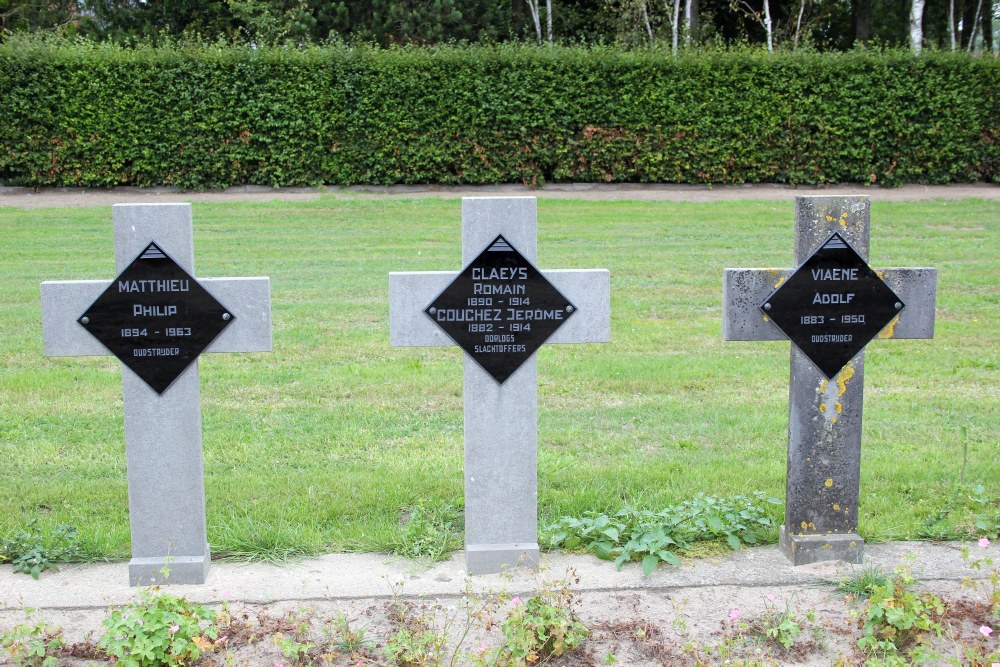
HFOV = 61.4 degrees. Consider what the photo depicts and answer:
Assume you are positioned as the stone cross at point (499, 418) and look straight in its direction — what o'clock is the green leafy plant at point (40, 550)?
The green leafy plant is roughly at 3 o'clock from the stone cross.

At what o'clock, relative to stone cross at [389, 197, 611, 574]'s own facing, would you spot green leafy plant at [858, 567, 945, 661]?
The green leafy plant is roughly at 10 o'clock from the stone cross.

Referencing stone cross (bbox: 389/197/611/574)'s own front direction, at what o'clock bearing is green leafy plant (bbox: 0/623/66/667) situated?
The green leafy plant is roughly at 2 o'clock from the stone cross.

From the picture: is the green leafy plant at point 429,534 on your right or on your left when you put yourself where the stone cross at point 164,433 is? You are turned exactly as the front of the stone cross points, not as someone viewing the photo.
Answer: on your left

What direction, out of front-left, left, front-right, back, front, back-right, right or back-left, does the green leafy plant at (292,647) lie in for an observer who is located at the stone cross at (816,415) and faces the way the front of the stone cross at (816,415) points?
front-right

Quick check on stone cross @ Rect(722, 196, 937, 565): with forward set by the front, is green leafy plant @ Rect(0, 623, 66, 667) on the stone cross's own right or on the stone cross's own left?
on the stone cross's own right

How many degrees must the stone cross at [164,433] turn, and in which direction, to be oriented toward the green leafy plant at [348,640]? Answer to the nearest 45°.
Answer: approximately 45° to its left

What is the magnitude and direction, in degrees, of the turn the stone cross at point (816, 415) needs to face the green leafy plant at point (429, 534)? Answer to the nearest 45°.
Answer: approximately 90° to its right

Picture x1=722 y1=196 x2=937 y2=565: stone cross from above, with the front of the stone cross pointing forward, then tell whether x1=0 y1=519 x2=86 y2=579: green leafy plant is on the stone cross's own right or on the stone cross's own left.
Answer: on the stone cross's own right

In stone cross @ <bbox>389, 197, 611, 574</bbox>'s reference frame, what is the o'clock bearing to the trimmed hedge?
The trimmed hedge is roughly at 6 o'clock from the stone cross.

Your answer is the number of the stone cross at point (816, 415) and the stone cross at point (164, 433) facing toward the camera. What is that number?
2

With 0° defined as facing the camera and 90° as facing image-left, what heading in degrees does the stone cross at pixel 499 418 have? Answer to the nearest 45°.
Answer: approximately 0°
